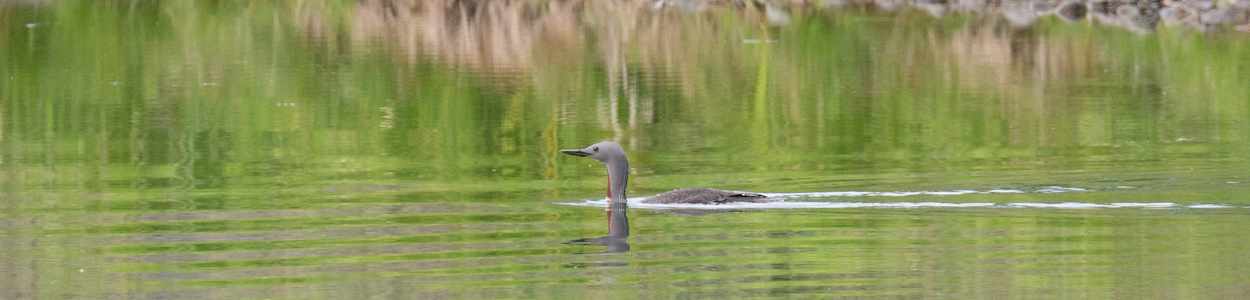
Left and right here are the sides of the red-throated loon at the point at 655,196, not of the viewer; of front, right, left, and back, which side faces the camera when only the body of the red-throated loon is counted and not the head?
left
